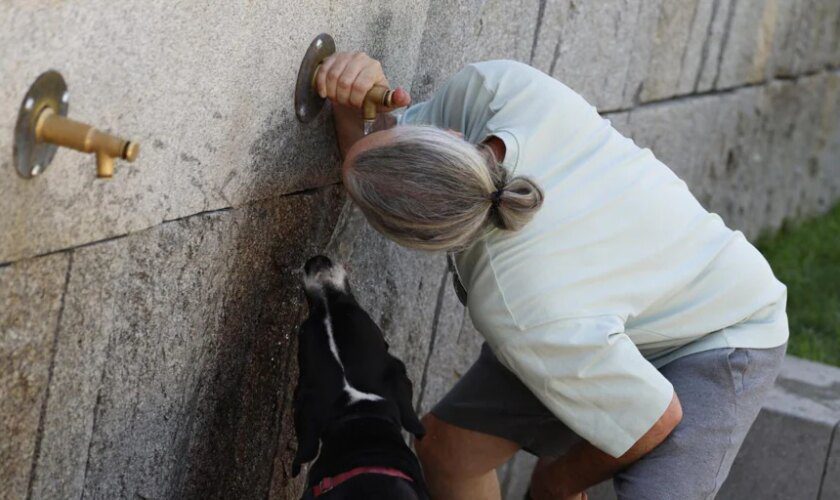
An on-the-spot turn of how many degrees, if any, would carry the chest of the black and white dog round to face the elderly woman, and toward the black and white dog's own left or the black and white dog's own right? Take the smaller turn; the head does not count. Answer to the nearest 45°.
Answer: approximately 90° to the black and white dog's own right

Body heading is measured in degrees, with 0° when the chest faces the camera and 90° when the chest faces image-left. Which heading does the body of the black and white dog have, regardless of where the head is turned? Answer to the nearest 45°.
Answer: approximately 180°

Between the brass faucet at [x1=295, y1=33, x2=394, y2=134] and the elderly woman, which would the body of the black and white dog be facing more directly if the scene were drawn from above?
the brass faucet

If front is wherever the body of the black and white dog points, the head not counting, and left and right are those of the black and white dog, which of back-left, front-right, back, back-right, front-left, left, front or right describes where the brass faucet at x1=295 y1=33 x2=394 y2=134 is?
front

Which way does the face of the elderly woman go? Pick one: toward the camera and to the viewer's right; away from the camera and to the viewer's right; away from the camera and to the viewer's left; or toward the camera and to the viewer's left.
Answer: away from the camera and to the viewer's left
